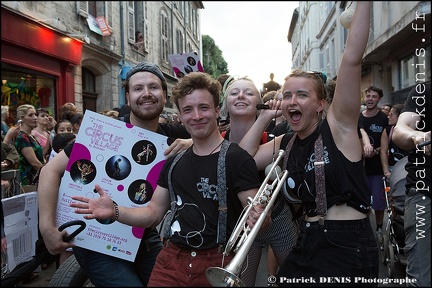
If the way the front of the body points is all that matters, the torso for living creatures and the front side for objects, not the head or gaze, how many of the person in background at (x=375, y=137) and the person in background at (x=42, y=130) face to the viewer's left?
0

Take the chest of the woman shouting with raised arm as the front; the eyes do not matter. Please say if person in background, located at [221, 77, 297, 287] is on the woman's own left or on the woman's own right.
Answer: on the woman's own right

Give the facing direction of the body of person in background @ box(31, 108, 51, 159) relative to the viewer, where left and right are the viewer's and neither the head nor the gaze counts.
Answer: facing the viewer and to the right of the viewer

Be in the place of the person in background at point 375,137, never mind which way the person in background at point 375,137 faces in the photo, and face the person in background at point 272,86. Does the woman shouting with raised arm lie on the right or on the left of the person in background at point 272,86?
left

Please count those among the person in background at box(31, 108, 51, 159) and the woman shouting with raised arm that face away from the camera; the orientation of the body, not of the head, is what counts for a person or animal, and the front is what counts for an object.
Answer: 0

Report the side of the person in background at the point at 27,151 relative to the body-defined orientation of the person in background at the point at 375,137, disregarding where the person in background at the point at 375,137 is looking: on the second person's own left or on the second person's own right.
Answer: on the second person's own right

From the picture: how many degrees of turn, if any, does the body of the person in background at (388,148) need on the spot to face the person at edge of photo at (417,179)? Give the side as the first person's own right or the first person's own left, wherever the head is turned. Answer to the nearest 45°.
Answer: approximately 45° to the first person's own left

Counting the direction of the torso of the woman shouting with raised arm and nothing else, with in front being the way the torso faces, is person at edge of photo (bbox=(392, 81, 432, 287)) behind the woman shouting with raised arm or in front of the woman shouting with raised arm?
behind

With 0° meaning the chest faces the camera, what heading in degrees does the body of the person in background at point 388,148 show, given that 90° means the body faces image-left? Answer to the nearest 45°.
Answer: approximately 45°
